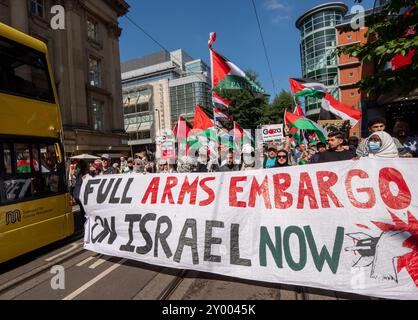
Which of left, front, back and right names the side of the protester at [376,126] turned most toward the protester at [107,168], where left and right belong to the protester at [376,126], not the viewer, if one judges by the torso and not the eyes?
right

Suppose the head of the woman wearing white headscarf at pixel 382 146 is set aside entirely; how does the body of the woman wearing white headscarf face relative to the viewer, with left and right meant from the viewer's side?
facing the viewer and to the left of the viewer

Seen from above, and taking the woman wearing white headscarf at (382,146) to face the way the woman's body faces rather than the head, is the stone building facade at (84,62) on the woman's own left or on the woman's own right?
on the woman's own right

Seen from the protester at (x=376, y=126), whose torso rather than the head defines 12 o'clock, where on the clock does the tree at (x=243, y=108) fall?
The tree is roughly at 5 o'clock from the protester.

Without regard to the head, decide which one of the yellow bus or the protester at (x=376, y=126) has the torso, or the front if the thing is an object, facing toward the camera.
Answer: the protester

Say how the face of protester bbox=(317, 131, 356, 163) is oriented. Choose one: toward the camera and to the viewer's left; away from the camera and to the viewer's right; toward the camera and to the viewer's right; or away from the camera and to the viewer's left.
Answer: toward the camera and to the viewer's left

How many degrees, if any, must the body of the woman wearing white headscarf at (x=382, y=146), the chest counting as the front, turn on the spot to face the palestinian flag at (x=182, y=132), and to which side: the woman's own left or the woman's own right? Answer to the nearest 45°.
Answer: approximately 90° to the woman's own right

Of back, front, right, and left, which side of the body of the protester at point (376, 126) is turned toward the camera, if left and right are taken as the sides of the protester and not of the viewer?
front
